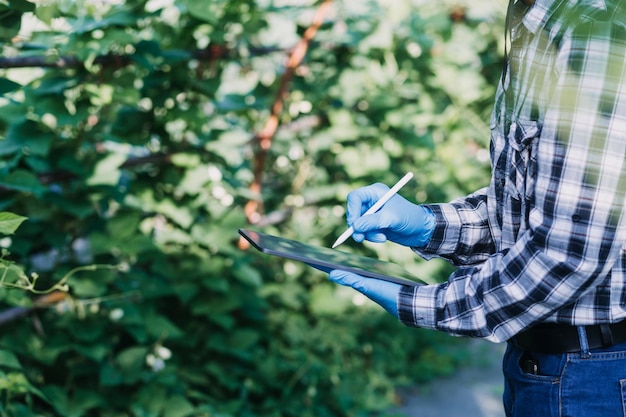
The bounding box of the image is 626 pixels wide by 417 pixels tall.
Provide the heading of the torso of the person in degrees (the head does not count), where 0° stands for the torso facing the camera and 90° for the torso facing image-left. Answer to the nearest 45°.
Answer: approximately 90°
